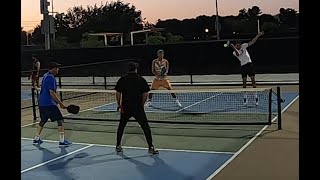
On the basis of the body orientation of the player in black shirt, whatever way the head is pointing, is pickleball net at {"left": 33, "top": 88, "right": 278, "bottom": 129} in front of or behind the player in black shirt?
in front

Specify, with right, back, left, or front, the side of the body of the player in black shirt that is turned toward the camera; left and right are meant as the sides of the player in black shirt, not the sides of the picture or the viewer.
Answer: back

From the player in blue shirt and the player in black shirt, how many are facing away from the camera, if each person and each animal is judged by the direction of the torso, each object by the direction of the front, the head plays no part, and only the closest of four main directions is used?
1

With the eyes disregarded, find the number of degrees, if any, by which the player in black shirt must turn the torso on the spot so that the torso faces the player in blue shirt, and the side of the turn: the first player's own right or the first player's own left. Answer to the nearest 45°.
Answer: approximately 45° to the first player's own left

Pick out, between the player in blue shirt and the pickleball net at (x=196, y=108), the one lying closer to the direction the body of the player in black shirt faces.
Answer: the pickleball net

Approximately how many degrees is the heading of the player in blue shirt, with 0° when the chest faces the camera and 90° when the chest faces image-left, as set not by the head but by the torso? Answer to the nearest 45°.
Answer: approximately 270°

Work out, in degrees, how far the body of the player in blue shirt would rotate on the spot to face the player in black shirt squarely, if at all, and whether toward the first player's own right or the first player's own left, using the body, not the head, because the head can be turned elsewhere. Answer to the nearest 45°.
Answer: approximately 45° to the first player's own right
